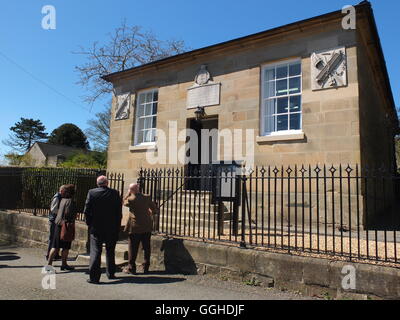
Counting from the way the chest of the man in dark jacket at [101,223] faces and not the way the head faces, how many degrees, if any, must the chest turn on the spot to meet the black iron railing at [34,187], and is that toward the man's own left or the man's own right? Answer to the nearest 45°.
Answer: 0° — they already face it

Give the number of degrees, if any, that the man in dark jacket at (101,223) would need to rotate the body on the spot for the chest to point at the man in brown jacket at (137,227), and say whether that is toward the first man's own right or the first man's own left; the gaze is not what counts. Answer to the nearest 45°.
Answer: approximately 45° to the first man's own right

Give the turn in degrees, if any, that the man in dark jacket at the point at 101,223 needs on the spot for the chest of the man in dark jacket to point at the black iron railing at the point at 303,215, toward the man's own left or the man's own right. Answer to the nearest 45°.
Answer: approximately 90° to the man's own right

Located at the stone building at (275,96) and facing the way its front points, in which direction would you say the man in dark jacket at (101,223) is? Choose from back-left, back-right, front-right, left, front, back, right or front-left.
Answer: front

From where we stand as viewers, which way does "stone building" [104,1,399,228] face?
facing the viewer and to the left of the viewer

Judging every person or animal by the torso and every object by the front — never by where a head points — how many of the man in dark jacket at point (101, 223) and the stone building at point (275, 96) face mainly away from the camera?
1

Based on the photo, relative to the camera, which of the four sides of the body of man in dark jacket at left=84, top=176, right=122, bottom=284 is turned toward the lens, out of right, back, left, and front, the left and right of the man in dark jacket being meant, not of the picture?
back

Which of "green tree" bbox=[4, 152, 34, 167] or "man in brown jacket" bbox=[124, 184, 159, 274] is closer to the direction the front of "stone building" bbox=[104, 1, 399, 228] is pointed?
the man in brown jacket

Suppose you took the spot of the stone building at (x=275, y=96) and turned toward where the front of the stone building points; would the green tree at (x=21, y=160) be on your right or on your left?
on your right

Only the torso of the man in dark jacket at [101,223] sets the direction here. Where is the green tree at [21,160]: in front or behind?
in front

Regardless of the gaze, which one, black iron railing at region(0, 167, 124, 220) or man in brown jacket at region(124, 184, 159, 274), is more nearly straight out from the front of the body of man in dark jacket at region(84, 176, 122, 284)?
the black iron railing

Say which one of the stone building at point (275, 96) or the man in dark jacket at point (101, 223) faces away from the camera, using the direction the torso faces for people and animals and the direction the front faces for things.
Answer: the man in dark jacket

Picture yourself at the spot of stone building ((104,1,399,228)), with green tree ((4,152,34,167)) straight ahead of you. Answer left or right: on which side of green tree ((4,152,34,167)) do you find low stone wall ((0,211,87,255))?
left
